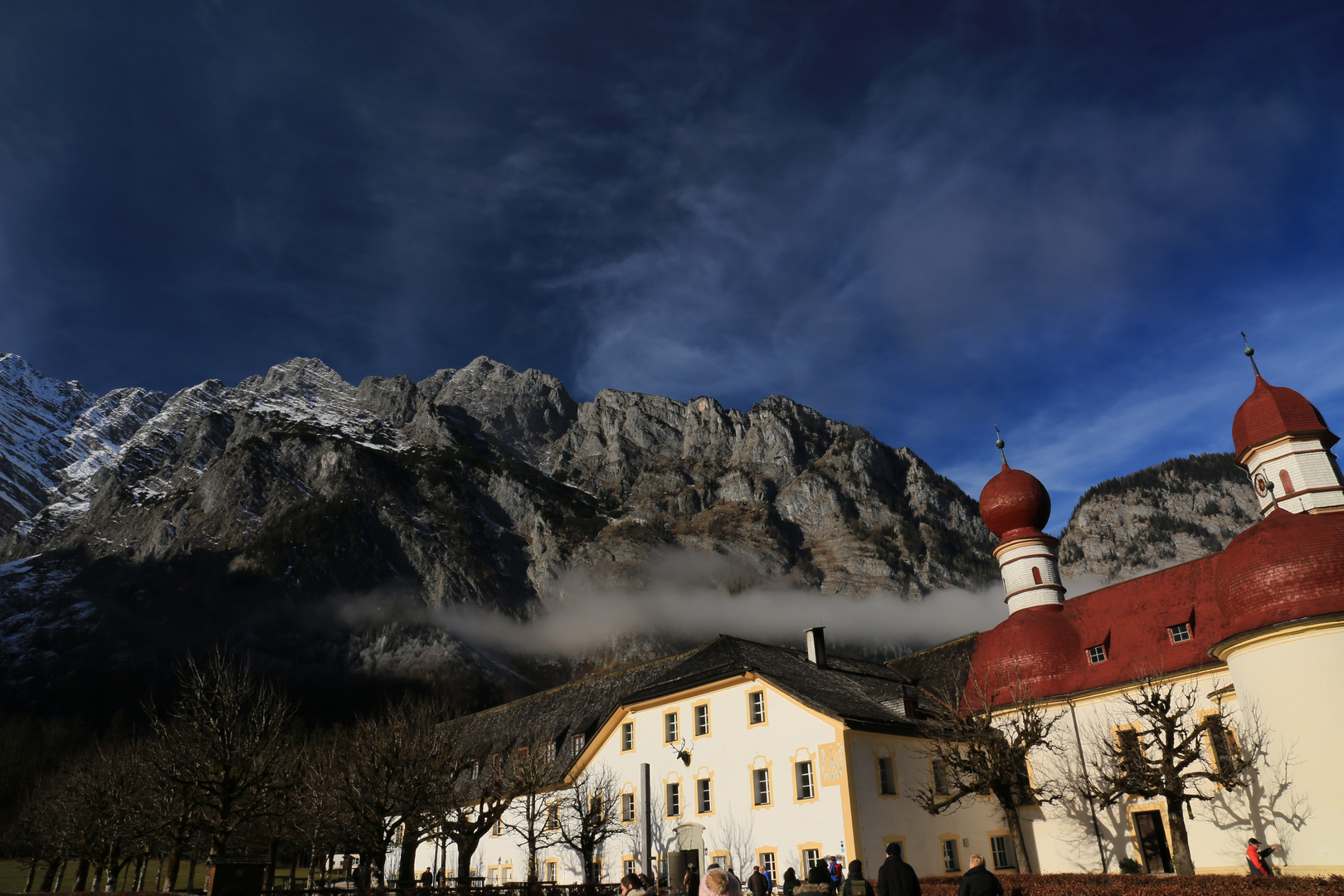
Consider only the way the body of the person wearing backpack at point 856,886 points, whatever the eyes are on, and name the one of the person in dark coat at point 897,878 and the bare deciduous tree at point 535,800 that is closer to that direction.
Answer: the bare deciduous tree

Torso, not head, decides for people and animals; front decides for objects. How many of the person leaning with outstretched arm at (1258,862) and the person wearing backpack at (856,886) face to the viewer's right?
1

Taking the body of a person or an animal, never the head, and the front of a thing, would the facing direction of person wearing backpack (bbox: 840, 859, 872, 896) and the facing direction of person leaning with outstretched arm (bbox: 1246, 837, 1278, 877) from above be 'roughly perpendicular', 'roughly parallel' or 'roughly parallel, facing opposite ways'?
roughly perpendicular

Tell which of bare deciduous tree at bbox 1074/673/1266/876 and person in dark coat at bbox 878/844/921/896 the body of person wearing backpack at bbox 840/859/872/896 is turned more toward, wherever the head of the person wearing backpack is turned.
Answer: the bare deciduous tree

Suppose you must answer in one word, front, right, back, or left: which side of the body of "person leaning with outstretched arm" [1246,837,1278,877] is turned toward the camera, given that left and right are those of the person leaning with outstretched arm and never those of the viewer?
right

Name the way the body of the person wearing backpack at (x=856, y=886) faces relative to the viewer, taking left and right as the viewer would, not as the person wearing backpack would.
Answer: facing away from the viewer

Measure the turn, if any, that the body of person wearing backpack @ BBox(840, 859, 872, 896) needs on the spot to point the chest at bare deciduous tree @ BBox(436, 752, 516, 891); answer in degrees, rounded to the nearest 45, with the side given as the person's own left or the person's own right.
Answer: approximately 45° to the person's own left
